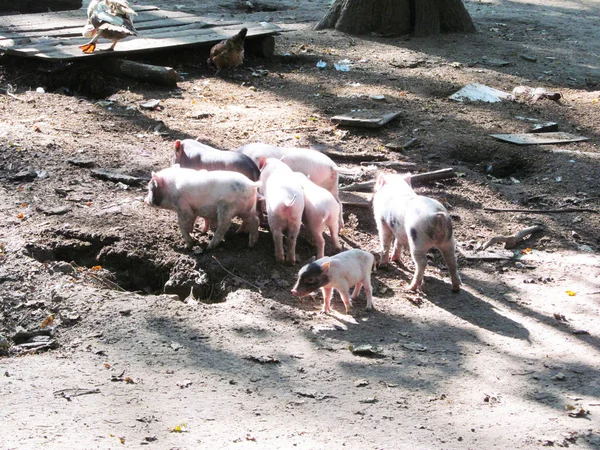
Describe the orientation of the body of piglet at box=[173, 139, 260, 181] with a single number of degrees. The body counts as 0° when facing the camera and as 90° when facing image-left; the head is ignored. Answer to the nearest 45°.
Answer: approximately 90°

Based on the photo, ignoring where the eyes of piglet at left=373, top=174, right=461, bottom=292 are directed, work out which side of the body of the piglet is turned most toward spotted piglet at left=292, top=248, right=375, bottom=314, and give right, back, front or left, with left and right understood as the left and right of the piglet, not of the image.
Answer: left

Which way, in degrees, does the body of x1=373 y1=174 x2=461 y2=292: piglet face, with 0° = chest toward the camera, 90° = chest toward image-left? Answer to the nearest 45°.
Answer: approximately 135°

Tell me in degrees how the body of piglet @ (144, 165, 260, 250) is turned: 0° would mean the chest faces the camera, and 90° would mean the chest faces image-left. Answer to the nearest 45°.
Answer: approximately 90°

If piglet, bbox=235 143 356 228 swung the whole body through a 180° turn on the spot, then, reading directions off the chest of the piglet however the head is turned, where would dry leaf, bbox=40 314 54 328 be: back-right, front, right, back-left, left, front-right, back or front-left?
back-right

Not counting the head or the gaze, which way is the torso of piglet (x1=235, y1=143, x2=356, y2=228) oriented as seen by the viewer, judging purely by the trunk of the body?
to the viewer's left

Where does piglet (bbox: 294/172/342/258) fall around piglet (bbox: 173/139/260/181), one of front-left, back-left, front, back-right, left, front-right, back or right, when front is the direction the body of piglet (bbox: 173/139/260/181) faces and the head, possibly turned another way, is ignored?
back-left

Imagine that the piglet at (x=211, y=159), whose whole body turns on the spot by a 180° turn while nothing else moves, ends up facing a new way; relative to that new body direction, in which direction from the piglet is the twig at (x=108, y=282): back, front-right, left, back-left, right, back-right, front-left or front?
back-right

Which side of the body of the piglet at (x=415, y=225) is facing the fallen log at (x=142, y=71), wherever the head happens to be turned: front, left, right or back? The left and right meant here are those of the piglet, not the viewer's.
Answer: front

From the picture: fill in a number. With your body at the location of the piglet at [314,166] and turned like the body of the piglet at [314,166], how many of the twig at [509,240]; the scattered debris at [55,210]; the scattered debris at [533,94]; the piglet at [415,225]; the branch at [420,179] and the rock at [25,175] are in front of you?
2
